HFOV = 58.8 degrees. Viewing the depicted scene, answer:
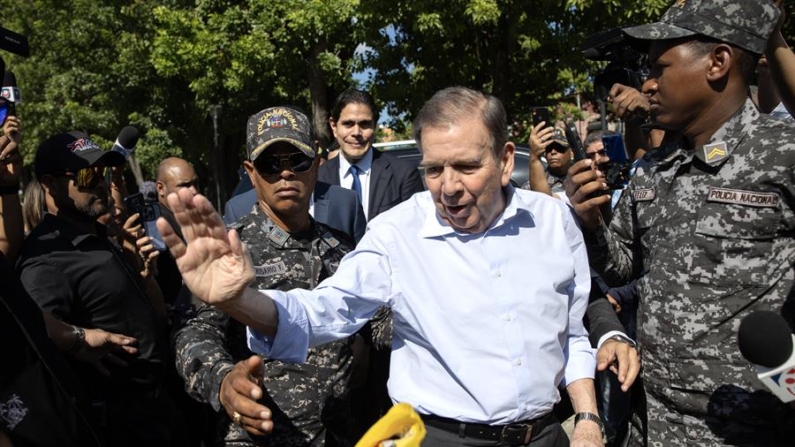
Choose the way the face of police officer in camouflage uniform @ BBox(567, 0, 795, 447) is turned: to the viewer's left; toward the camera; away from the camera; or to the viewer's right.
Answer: to the viewer's left

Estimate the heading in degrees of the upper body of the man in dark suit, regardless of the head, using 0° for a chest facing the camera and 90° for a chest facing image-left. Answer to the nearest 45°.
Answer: approximately 0°

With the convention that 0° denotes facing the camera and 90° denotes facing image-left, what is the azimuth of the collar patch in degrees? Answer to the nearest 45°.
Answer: approximately 0°

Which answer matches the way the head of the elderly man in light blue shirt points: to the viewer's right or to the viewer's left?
to the viewer's left

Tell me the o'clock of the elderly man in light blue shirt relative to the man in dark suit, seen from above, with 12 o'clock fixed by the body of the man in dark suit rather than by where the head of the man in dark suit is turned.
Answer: The elderly man in light blue shirt is roughly at 12 o'clock from the man in dark suit.

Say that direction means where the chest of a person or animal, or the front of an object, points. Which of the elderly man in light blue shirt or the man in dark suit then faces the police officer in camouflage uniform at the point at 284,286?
the man in dark suit

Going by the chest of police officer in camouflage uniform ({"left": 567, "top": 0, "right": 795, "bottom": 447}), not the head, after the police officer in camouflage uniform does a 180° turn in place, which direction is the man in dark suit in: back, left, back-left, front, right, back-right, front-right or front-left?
left

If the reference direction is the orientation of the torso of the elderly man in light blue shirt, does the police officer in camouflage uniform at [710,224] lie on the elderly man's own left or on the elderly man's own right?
on the elderly man's own left

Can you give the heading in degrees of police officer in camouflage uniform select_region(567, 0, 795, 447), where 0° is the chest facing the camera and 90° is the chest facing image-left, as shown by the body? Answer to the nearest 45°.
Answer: approximately 45°
